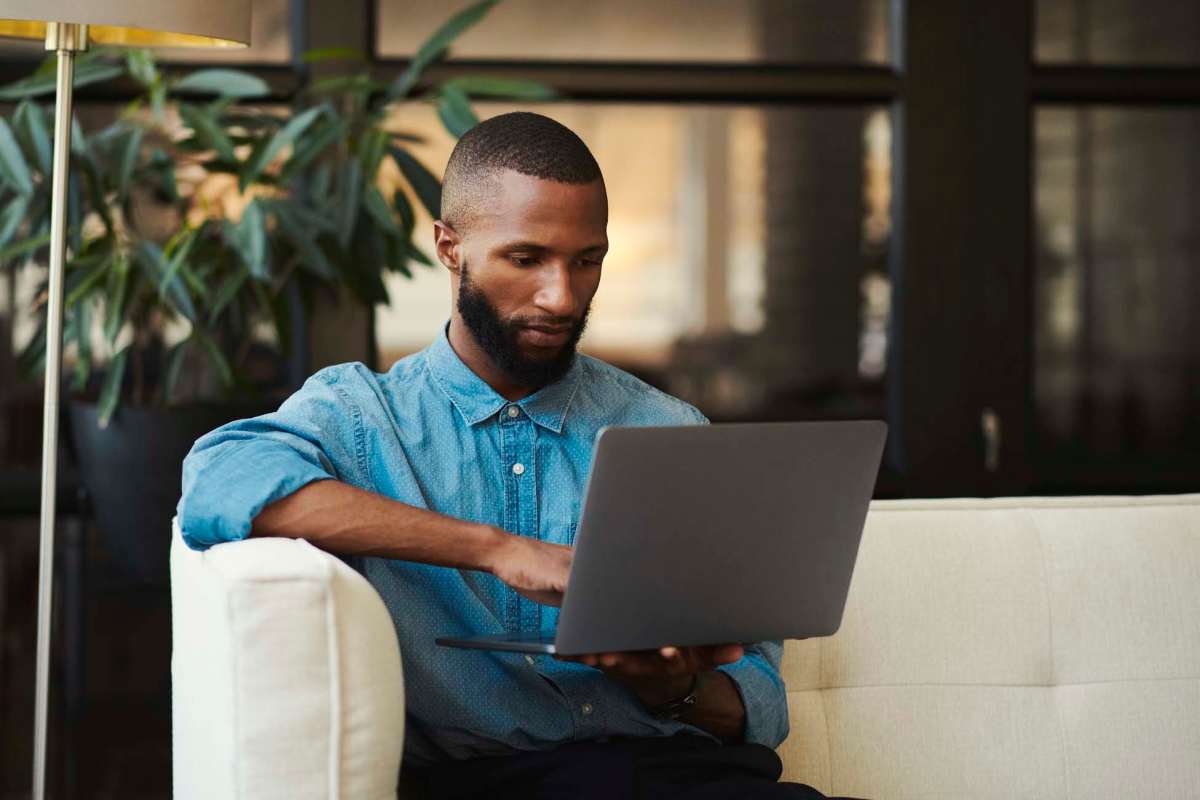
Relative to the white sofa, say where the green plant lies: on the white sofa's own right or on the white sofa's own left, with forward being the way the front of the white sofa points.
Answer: on the white sofa's own right

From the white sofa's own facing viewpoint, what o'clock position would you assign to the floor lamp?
The floor lamp is roughly at 3 o'clock from the white sofa.

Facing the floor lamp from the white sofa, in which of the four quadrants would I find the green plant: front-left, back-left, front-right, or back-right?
front-right

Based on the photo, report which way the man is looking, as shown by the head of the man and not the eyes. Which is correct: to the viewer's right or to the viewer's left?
to the viewer's right

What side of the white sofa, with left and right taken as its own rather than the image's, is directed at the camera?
front
